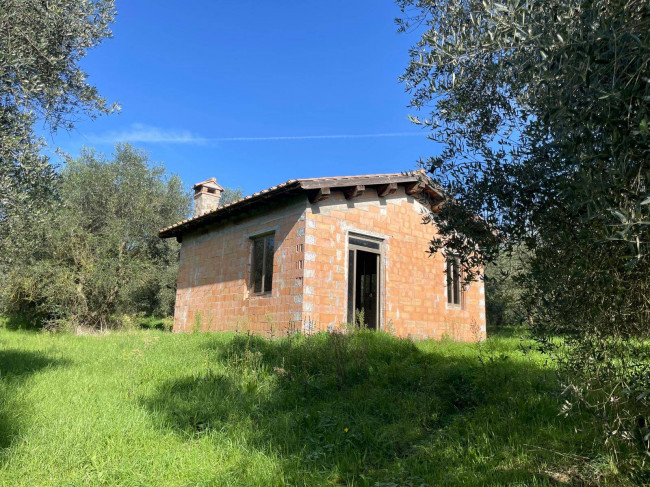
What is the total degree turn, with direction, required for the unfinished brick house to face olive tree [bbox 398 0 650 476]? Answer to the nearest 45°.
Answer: approximately 45° to its right

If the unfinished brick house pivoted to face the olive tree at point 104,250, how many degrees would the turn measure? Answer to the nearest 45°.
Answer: approximately 180°

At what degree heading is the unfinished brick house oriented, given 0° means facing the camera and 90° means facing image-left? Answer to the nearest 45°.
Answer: approximately 315°

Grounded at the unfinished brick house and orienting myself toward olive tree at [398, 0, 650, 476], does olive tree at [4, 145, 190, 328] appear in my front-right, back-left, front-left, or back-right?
back-right
